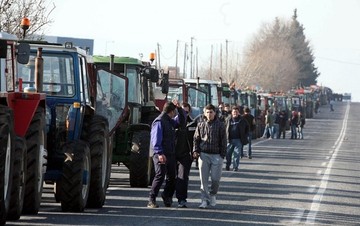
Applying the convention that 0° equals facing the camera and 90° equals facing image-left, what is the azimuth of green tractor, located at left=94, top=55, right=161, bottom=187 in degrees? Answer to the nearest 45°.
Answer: approximately 45°

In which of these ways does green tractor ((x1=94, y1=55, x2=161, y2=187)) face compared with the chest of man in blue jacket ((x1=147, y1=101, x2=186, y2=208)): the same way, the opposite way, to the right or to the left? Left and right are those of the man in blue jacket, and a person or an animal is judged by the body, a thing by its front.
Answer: to the right

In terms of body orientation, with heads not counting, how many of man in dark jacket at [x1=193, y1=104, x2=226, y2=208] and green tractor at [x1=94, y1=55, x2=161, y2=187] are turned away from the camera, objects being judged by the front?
0

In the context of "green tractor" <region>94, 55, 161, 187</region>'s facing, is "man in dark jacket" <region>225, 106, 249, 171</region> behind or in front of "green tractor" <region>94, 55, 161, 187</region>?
behind

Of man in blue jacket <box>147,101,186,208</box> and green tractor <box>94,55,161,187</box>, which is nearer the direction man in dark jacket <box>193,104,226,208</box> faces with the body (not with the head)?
the man in blue jacket

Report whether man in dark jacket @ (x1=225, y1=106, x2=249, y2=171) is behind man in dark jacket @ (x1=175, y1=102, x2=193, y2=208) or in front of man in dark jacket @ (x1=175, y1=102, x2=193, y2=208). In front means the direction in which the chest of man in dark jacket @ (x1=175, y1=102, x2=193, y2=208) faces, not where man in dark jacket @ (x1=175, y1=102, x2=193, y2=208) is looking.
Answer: behind

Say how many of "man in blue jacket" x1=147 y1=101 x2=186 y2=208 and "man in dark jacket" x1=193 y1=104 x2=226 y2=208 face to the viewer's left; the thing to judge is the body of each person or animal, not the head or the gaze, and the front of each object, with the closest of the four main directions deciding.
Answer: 0
